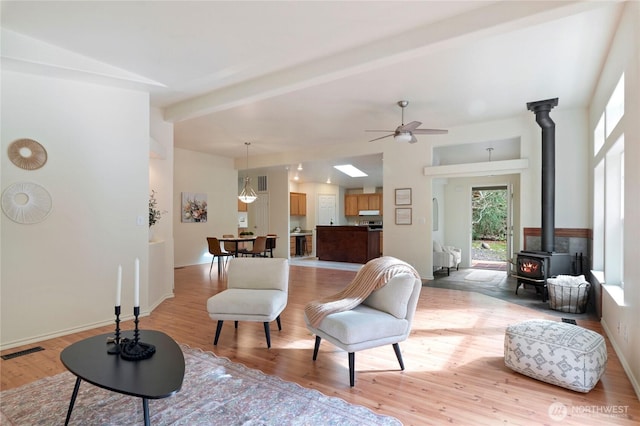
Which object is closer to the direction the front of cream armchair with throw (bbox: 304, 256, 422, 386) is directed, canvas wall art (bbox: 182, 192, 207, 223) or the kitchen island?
the canvas wall art

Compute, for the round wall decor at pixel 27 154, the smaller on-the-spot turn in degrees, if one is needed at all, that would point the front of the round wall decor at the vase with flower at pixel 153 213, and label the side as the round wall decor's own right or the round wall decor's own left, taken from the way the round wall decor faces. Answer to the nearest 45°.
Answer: approximately 135° to the round wall decor's own left

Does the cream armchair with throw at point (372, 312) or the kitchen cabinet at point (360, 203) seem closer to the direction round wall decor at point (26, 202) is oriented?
the cream armchair with throw

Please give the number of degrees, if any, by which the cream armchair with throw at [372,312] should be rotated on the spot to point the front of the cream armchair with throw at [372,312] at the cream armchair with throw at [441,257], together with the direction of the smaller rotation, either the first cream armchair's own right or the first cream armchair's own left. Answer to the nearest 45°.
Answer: approximately 135° to the first cream armchair's own right

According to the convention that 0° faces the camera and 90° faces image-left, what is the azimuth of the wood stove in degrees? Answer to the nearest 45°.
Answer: approximately 45°

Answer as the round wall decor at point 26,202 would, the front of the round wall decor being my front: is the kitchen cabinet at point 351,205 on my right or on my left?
on my left

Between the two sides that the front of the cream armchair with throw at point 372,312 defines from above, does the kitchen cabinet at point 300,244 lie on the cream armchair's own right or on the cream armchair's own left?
on the cream armchair's own right
